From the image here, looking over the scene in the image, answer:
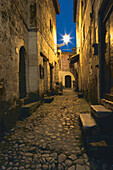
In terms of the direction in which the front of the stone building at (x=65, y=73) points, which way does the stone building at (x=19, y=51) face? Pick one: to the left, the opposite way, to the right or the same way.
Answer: to the left

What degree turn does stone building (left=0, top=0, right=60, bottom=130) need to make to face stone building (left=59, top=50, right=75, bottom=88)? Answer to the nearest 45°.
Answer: approximately 45° to its left

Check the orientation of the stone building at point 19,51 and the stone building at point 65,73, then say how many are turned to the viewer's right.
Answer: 1

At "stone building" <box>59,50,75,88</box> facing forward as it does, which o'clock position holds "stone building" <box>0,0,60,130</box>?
"stone building" <box>0,0,60,130</box> is roughly at 12 o'clock from "stone building" <box>59,50,75,88</box>.

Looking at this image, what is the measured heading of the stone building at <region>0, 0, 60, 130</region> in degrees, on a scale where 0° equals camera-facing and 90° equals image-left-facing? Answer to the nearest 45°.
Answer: approximately 270°

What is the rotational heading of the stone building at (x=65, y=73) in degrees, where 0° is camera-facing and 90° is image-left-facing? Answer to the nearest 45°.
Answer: approximately 0°
